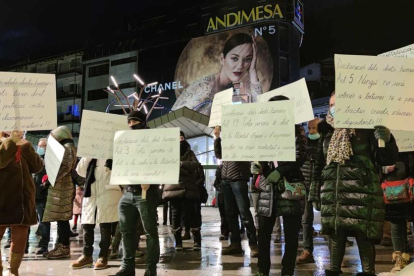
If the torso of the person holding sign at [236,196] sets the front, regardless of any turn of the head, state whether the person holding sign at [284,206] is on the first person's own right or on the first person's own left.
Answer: on the first person's own left

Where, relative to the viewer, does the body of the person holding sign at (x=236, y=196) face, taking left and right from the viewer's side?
facing the viewer and to the left of the viewer

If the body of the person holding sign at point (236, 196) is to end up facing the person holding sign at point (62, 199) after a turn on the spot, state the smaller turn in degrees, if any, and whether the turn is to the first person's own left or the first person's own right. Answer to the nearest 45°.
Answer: approximately 45° to the first person's own right

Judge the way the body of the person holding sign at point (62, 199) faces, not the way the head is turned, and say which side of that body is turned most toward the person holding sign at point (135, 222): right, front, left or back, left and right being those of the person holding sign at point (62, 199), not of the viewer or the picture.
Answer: left

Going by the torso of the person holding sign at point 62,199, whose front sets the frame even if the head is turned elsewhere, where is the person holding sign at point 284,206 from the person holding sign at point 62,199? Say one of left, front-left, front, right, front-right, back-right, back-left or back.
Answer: back-left

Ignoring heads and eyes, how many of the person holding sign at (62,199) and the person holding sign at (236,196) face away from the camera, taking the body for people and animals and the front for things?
0

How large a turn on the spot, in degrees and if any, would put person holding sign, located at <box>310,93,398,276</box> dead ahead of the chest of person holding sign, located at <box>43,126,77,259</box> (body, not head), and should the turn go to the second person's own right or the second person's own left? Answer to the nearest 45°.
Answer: approximately 135° to the second person's own left
